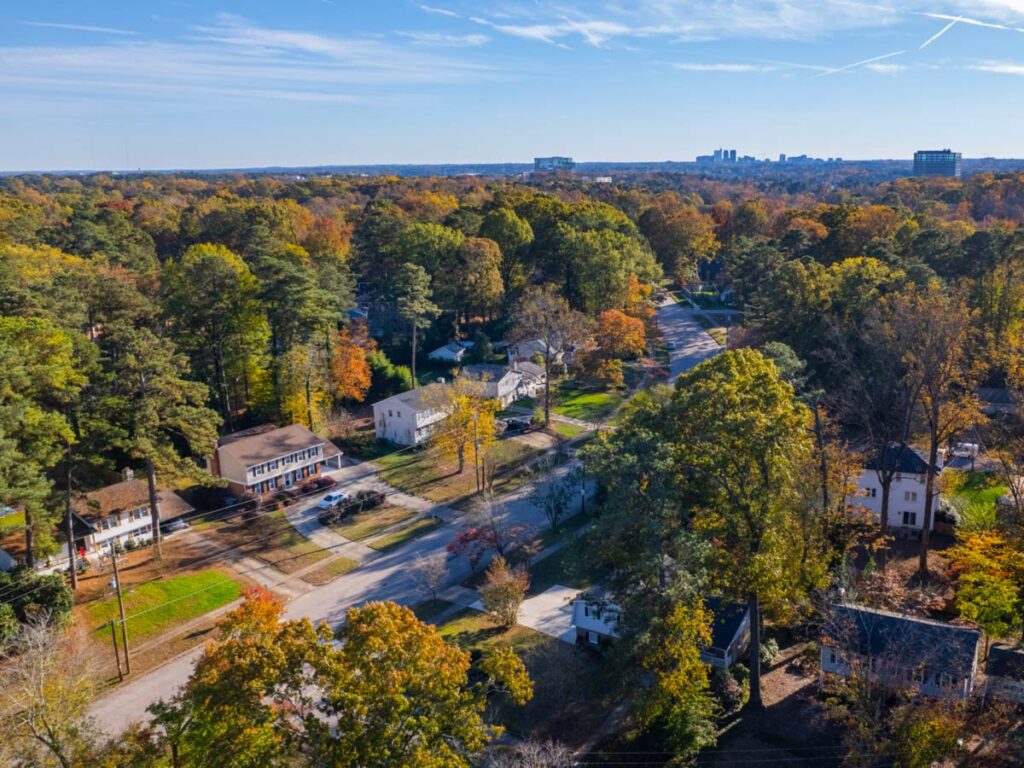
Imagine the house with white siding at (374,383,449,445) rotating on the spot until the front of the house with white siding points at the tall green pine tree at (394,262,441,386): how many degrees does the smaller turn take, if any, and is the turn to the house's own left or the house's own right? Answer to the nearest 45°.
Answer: approximately 135° to the house's own left

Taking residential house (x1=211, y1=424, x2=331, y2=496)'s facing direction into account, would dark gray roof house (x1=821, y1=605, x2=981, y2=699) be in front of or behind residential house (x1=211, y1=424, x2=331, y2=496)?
in front

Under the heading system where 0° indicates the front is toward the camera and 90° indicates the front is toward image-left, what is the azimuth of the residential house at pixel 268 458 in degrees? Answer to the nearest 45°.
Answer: approximately 315°

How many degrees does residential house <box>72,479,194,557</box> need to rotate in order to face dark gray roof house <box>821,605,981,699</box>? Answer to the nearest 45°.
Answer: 0° — it already faces it

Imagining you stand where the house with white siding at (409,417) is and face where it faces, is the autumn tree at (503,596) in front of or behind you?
in front

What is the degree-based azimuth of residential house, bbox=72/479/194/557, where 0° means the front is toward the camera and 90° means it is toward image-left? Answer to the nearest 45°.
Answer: approximately 315°

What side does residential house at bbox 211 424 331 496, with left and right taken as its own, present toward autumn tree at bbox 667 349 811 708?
front

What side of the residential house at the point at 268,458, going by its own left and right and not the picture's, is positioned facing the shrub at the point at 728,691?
front

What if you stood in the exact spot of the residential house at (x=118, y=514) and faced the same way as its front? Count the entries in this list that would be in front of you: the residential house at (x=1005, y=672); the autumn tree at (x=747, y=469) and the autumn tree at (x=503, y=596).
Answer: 3

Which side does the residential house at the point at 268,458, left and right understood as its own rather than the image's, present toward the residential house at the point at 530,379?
left
